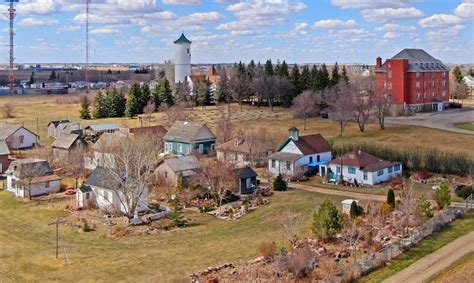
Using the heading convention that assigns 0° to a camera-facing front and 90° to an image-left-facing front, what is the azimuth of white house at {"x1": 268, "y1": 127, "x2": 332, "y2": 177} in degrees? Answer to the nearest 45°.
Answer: approximately 45°

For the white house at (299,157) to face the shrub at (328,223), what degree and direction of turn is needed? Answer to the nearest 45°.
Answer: approximately 45° to its left

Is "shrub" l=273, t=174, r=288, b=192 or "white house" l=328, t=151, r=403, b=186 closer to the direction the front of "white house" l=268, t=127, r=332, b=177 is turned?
the shrub

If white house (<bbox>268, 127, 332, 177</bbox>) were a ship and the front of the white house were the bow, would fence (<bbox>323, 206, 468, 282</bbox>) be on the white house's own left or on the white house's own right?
on the white house's own left

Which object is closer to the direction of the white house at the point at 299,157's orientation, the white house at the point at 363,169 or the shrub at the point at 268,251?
the shrub
